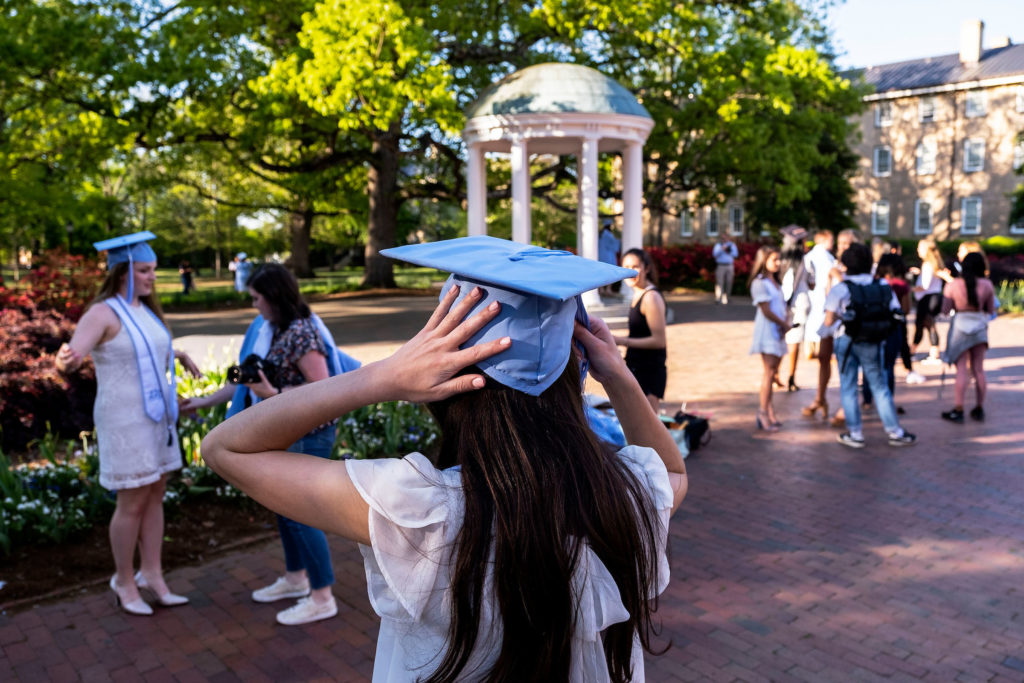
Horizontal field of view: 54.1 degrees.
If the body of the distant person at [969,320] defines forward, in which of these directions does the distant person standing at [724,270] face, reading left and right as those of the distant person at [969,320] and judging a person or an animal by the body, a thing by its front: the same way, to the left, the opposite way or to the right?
the opposite way

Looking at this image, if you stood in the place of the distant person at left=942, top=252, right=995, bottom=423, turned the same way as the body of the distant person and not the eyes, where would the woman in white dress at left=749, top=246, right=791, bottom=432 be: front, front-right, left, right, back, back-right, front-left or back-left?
back-left

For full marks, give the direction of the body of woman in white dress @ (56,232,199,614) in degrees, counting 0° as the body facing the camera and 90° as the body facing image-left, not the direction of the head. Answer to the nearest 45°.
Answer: approximately 315°

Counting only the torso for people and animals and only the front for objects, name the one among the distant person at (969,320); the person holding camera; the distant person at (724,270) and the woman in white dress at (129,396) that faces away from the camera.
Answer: the distant person at (969,320)

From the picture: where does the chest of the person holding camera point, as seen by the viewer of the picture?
to the viewer's left

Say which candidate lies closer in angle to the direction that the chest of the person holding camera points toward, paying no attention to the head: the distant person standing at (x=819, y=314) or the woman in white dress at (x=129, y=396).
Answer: the woman in white dress

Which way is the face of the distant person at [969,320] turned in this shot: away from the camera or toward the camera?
away from the camera

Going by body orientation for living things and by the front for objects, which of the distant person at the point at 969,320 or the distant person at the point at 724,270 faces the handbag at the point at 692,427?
the distant person at the point at 724,270

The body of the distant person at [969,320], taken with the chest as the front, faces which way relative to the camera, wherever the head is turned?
away from the camera

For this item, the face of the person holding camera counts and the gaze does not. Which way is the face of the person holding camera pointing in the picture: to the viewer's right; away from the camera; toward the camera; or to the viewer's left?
to the viewer's left

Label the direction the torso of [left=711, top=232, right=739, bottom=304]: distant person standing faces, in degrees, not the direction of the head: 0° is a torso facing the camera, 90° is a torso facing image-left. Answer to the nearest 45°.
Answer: approximately 0°

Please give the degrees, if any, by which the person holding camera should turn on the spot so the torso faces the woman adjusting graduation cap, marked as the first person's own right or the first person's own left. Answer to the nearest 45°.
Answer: approximately 90° to the first person's own left

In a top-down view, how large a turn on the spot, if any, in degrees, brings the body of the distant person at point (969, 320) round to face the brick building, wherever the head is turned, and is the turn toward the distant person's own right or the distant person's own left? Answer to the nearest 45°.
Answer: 0° — they already face it

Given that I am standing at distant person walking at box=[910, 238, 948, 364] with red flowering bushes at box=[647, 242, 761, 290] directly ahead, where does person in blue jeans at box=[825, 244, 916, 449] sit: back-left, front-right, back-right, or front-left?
back-left

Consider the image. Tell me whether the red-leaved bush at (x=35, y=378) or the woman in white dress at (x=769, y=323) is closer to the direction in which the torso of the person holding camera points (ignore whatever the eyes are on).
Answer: the red-leaved bush
